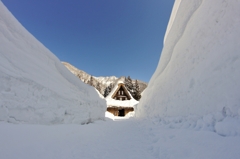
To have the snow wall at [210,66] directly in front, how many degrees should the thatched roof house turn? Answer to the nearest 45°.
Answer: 0° — it already faces it

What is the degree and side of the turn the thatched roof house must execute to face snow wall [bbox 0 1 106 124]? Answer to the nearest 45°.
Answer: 0° — it already faces it

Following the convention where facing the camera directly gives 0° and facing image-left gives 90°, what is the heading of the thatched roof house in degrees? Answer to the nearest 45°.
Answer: approximately 0°
